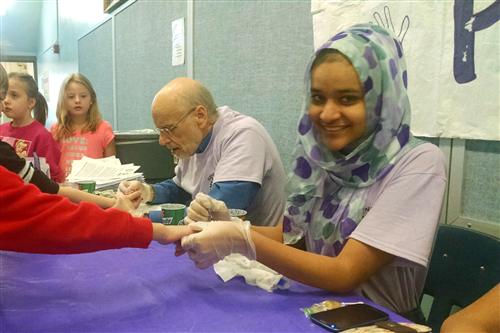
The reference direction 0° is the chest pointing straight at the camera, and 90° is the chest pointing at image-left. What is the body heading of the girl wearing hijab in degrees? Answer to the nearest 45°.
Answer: approximately 45°

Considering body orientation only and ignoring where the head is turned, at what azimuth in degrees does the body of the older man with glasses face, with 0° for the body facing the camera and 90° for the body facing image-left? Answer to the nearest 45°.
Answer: approximately 45°

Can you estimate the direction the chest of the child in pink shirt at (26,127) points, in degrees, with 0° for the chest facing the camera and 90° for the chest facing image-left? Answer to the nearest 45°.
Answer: approximately 45°

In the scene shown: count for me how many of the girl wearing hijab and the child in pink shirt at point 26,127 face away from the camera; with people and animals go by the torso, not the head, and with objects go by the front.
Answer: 0

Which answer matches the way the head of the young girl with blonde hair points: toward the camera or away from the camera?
toward the camera

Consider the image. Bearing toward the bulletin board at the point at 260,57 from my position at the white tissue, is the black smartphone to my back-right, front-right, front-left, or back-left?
back-right

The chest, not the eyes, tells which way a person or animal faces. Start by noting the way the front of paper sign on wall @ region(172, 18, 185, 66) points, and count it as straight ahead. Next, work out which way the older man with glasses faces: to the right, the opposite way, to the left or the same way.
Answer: the same way

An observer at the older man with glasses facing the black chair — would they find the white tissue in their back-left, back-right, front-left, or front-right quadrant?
front-right

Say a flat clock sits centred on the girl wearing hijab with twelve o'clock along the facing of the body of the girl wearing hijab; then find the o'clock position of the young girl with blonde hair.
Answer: The young girl with blonde hair is roughly at 3 o'clock from the girl wearing hijab.

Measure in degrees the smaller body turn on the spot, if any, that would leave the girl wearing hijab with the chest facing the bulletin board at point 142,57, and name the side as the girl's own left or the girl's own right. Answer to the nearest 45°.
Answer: approximately 90° to the girl's own right

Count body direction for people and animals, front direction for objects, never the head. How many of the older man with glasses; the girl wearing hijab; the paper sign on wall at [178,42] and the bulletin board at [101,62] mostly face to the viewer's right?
0

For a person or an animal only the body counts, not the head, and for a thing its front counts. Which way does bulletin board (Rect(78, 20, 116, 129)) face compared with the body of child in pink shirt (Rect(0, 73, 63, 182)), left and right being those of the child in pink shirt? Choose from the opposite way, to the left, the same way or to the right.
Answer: the same way

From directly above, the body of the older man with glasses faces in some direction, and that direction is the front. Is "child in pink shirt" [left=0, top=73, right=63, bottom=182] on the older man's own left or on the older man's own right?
on the older man's own right

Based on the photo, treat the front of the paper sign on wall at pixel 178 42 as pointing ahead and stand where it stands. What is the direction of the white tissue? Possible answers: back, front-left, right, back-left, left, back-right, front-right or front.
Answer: front-left

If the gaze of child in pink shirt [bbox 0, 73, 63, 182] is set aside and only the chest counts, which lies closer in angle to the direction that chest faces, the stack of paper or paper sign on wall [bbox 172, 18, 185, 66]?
the stack of paper

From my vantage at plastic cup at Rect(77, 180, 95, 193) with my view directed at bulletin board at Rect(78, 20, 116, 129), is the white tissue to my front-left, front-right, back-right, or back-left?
back-right
